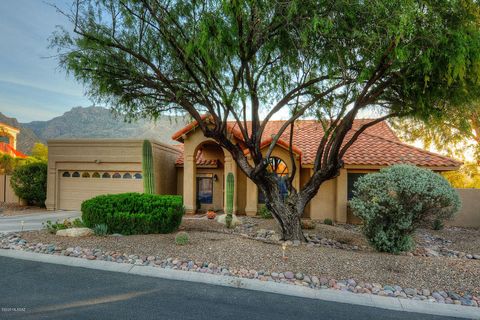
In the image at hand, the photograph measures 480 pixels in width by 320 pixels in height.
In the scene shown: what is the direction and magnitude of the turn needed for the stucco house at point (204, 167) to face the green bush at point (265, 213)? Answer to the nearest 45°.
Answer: approximately 45° to its left

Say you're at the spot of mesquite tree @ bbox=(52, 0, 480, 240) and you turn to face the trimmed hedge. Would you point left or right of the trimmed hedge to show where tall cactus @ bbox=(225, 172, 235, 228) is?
right

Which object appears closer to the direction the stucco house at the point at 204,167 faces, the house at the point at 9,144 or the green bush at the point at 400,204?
the green bush

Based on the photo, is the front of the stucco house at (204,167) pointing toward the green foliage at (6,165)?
no

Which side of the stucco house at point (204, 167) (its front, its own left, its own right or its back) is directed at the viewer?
front

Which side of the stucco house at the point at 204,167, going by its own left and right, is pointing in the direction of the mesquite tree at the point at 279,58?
front

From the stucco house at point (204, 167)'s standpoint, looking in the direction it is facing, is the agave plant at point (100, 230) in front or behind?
in front

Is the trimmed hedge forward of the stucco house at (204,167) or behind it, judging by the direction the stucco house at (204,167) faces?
forward

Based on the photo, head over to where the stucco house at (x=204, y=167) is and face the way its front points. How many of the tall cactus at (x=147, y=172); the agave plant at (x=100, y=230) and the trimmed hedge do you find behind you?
0

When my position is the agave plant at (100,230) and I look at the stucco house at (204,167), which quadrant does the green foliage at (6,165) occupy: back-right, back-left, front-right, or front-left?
front-left

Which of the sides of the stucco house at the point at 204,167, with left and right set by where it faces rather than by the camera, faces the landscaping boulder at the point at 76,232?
front

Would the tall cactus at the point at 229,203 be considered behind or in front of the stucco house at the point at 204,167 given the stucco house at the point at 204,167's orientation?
in front

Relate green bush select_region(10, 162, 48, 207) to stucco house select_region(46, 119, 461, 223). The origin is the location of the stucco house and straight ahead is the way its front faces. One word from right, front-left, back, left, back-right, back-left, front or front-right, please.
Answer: right

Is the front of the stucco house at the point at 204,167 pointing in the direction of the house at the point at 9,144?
no
